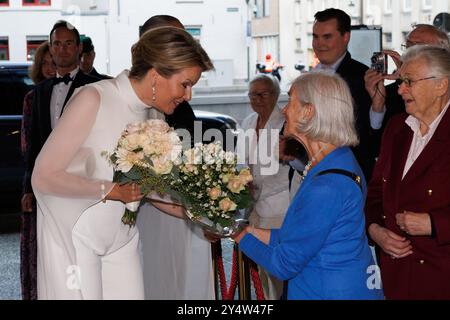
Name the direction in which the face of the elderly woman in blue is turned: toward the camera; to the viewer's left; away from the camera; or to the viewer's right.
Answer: to the viewer's left

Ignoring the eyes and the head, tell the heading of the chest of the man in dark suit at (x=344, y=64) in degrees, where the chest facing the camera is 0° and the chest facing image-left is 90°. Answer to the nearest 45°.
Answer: approximately 45°

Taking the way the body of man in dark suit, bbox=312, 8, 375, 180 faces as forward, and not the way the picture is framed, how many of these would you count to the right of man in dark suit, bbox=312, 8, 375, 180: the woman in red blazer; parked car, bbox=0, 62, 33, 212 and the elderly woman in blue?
1

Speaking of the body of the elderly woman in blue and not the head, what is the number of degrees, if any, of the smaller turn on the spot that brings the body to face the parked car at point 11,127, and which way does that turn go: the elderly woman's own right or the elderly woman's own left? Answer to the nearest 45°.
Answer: approximately 45° to the elderly woman's own right

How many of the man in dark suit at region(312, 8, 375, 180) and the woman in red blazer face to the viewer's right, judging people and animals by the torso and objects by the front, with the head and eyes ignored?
0

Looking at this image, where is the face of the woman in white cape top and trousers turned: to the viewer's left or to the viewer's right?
to the viewer's right

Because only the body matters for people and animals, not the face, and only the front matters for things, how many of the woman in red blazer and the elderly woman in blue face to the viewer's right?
0

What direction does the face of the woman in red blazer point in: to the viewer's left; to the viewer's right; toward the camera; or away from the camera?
to the viewer's left

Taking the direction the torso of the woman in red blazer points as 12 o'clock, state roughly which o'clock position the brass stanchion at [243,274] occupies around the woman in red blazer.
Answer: The brass stanchion is roughly at 3 o'clock from the woman in red blazer.

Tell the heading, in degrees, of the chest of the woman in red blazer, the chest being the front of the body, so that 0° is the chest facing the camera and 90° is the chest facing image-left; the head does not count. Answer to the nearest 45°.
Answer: approximately 45°

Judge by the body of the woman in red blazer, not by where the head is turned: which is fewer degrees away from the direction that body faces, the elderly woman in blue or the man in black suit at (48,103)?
the elderly woman in blue

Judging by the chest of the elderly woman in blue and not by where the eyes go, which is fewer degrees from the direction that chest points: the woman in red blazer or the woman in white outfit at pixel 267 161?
the woman in white outfit

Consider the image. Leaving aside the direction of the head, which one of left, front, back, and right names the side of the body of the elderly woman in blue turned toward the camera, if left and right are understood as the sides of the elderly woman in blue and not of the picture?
left

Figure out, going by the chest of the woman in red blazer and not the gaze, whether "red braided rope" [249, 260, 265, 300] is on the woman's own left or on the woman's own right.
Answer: on the woman's own right
